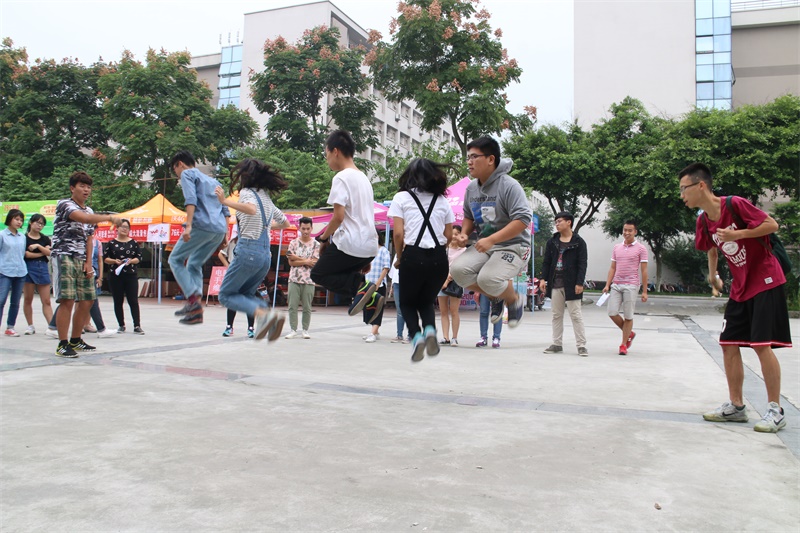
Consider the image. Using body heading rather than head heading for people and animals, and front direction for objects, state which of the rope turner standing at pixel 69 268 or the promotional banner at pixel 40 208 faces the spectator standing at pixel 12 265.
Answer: the promotional banner

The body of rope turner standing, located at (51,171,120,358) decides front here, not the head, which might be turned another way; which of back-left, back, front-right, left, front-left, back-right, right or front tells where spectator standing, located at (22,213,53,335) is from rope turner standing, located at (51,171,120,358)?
back-left

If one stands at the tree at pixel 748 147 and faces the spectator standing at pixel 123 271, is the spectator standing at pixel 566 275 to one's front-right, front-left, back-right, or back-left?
front-left

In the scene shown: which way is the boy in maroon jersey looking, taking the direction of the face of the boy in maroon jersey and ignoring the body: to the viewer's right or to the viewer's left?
to the viewer's left

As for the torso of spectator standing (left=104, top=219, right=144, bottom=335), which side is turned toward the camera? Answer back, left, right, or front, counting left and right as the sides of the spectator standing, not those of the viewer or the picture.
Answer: front

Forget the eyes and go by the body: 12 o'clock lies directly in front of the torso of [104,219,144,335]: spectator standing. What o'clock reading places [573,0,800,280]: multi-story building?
The multi-story building is roughly at 8 o'clock from the spectator standing.

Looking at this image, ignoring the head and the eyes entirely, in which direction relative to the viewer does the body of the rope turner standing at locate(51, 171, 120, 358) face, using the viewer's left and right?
facing the viewer and to the right of the viewer

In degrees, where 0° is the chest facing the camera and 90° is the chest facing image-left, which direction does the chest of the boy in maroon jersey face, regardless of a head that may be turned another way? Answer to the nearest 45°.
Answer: approximately 45°

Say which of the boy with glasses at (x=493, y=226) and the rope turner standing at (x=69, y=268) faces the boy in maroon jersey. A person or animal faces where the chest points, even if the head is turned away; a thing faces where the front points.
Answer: the rope turner standing

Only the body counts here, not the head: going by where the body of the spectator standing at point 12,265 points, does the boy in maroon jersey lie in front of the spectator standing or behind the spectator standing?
in front

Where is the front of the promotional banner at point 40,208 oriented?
toward the camera

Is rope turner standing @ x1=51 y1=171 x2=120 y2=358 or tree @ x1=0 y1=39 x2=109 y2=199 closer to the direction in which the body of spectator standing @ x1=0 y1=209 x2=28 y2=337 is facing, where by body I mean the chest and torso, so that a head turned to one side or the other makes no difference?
the rope turner standing

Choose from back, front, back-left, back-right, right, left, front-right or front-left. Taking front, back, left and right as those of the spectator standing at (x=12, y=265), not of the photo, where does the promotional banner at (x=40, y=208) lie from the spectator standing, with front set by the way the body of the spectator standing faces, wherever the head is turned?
back-left

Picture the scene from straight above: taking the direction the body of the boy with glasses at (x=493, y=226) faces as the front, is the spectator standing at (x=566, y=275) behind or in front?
behind

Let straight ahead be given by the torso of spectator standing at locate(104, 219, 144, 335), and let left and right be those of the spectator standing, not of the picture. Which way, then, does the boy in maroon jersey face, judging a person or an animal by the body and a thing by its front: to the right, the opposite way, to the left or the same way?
to the right

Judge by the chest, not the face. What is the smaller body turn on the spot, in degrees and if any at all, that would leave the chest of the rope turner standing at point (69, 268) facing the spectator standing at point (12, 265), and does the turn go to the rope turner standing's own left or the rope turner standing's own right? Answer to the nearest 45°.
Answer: approximately 135° to the rope turner standing's own left
